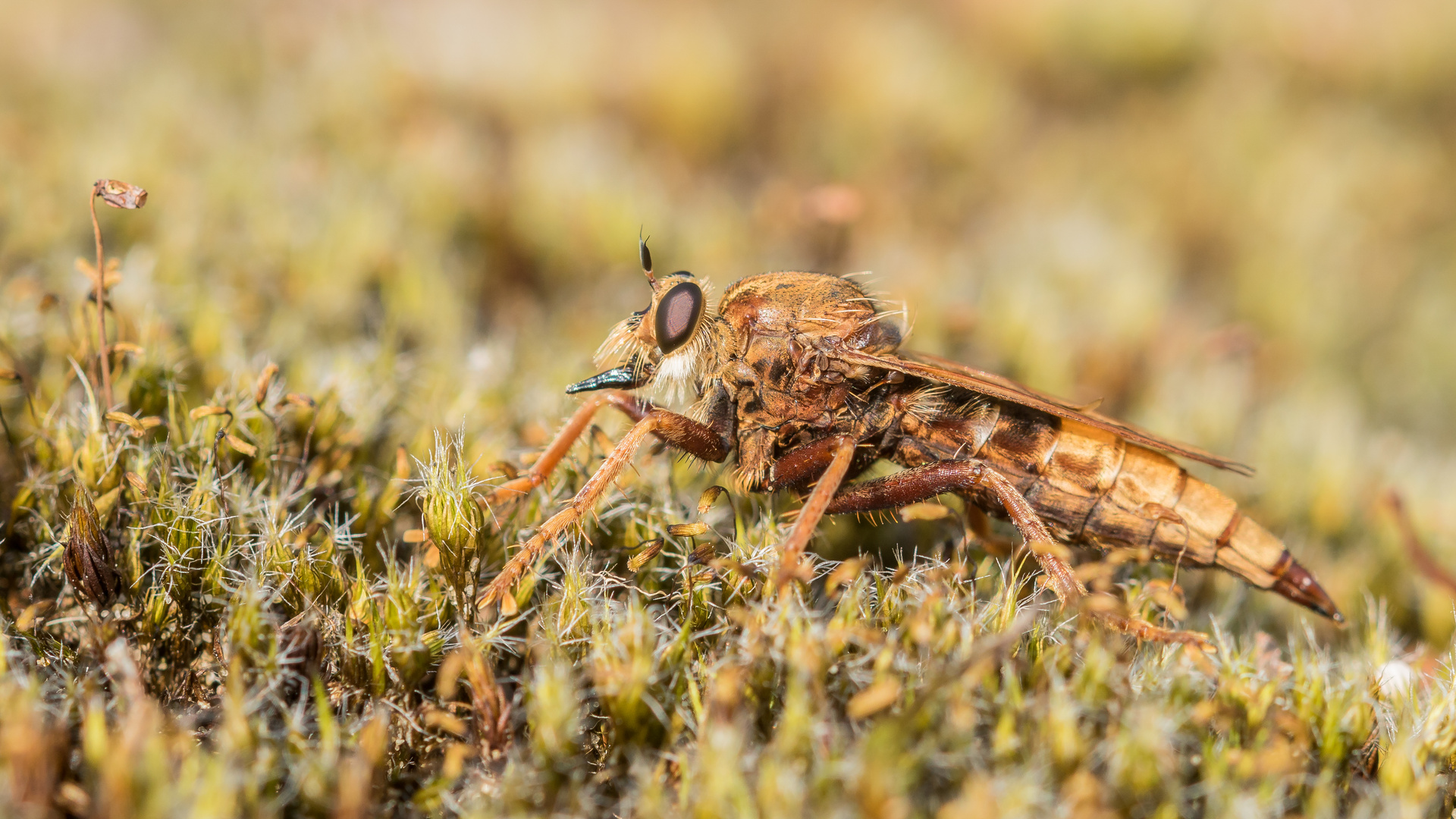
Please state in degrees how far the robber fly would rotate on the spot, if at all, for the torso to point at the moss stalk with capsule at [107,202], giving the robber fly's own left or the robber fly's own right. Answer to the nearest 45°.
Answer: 0° — it already faces it

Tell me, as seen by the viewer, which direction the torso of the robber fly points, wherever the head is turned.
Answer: to the viewer's left

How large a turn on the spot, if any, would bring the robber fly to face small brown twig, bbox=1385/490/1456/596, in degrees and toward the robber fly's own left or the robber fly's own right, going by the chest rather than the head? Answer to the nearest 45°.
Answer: approximately 180°

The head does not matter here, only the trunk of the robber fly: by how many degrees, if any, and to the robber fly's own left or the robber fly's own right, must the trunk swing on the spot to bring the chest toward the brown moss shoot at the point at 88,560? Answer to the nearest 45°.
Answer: approximately 45° to the robber fly's own left
